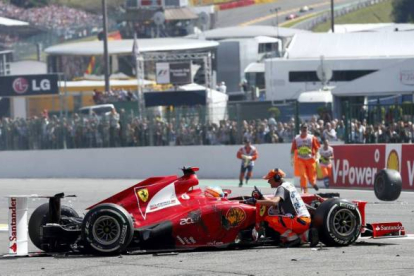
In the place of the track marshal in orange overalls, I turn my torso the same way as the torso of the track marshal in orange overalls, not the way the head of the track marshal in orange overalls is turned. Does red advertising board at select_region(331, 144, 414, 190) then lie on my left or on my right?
on my right

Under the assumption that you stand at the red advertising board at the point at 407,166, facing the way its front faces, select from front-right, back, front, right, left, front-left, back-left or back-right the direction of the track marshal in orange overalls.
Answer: front

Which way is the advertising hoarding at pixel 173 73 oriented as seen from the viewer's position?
toward the camera

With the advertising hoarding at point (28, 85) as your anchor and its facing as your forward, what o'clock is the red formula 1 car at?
The red formula 1 car is roughly at 12 o'clock from the advertising hoarding.

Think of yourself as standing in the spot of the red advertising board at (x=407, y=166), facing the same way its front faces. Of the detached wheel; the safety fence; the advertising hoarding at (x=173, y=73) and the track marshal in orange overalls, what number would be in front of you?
2

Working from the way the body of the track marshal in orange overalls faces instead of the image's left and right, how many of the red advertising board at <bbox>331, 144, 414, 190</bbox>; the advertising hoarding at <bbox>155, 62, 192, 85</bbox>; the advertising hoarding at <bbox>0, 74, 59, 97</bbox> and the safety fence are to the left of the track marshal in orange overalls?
0

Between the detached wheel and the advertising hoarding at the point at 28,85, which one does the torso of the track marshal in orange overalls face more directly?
the advertising hoarding

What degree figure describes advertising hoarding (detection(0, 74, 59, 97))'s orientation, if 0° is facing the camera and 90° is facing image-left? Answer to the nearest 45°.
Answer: approximately 0°

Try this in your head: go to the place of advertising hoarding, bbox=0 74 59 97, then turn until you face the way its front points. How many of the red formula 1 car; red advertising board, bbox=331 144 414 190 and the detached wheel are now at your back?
0

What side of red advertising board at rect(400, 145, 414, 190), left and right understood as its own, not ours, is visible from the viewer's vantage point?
front

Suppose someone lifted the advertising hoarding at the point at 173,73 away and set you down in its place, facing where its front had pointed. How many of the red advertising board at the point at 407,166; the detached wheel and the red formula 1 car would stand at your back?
0

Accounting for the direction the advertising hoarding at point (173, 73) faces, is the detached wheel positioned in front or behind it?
in front

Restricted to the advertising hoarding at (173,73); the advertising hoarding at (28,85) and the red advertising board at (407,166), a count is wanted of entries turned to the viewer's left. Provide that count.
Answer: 0

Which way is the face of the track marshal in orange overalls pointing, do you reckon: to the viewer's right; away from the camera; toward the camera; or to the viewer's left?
to the viewer's left

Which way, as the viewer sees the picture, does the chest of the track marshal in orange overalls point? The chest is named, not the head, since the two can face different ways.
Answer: to the viewer's left

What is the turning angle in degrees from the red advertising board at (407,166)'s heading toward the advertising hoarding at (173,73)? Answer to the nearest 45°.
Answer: approximately 135° to its right
